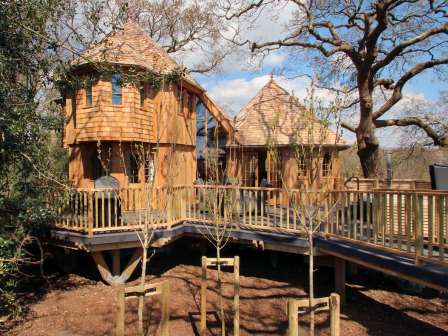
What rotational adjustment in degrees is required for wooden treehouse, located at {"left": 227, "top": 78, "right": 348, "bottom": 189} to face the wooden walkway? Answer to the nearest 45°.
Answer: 0° — it already faces it

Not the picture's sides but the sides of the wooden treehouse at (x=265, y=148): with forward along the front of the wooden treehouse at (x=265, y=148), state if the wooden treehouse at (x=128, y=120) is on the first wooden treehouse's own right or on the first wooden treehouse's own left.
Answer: on the first wooden treehouse's own right

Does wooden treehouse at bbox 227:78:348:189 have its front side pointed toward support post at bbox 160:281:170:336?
yes

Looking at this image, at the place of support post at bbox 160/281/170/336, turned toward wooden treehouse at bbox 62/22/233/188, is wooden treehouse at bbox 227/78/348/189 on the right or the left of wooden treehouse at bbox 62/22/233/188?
right

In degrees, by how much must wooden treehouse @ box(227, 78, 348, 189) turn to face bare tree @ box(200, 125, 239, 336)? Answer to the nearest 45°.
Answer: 0° — it already faces it

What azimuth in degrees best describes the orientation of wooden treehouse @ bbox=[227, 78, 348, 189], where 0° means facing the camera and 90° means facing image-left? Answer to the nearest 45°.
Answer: approximately 0°
